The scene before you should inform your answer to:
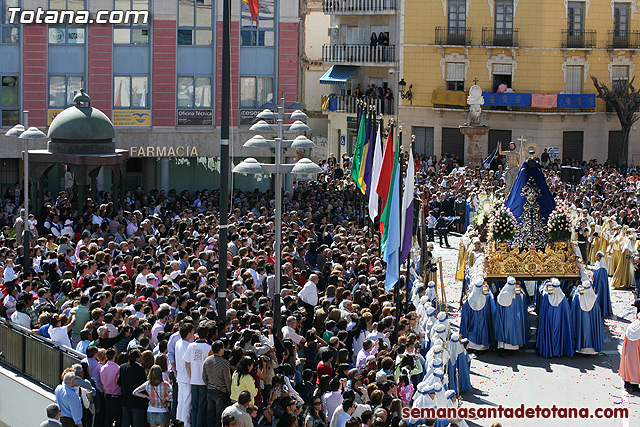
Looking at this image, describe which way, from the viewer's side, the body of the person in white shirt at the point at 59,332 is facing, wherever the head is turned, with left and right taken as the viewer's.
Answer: facing away from the viewer and to the right of the viewer

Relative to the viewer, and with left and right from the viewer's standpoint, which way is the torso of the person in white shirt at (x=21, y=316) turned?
facing away from the viewer and to the right of the viewer

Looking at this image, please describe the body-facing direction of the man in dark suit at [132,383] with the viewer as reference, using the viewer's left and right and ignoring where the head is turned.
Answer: facing away from the viewer and to the right of the viewer

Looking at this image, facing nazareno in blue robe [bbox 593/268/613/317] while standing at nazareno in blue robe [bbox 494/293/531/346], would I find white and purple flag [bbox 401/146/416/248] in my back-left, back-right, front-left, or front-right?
back-left

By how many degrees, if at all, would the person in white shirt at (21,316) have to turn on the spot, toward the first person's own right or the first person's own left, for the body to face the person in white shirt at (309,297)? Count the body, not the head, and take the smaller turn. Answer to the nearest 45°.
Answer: approximately 45° to the first person's own right

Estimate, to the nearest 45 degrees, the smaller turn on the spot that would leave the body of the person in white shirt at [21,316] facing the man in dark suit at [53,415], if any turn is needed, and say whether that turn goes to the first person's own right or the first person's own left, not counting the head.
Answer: approximately 135° to the first person's own right
